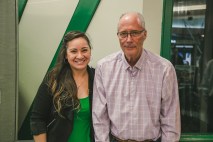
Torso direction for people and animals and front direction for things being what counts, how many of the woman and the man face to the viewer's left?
0

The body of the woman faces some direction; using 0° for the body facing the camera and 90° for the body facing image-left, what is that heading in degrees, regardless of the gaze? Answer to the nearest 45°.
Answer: approximately 315°

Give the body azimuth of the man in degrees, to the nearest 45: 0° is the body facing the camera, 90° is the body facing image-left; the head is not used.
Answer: approximately 0°

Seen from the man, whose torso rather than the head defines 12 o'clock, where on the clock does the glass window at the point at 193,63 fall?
The glass window is roughly at 7 o'clock from the man.

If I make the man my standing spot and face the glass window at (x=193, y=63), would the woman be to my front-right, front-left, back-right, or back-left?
back-left

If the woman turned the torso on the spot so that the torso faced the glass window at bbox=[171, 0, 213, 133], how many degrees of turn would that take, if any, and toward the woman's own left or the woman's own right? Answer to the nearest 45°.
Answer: approximately 90° to the woman's own left
